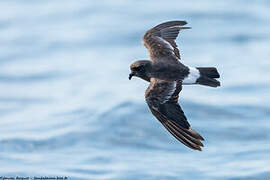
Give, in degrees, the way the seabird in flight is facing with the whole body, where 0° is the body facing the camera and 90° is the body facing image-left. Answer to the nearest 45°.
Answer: approximately 90°
